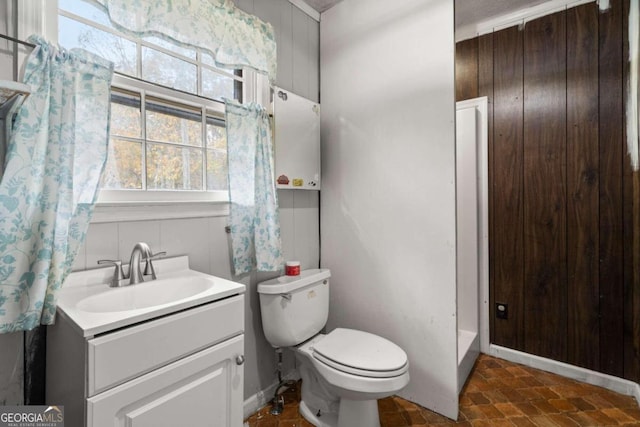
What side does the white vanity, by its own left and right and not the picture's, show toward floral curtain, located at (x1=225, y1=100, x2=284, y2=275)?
left

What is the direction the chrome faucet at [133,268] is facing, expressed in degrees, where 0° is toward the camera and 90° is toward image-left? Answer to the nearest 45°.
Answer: approximately 315°

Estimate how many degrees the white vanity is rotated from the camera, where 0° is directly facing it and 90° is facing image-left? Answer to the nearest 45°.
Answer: approximately 315°

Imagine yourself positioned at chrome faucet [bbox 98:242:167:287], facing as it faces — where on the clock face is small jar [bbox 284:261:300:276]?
The small jar is roughly at 10 o'clock from the chrome faucet.

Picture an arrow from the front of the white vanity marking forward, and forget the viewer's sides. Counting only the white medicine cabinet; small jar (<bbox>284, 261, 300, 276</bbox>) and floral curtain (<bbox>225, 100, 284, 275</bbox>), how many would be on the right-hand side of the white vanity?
0

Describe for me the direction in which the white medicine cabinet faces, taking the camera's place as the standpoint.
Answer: facing the viewer and to the right of the viewer

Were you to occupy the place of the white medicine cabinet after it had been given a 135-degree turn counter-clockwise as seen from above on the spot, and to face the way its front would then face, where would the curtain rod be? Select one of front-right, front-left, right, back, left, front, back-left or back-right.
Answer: back-left

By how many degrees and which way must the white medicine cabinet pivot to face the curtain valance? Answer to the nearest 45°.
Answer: approximately 90° to its right

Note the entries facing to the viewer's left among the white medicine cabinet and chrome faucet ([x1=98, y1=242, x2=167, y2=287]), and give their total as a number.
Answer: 0

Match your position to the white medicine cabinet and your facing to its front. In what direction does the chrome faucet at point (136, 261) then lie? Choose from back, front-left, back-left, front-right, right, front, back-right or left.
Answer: right

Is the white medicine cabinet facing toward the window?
no

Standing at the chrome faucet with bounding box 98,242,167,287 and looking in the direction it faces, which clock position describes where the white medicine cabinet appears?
The white medicine cabinet is roughly at 10 o'clock from the chrome faucet.

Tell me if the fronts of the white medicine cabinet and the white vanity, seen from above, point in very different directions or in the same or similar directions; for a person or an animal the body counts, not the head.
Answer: same or similar directions

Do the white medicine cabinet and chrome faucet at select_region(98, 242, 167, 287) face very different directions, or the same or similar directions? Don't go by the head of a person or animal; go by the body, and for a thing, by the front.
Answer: same or similar directions
